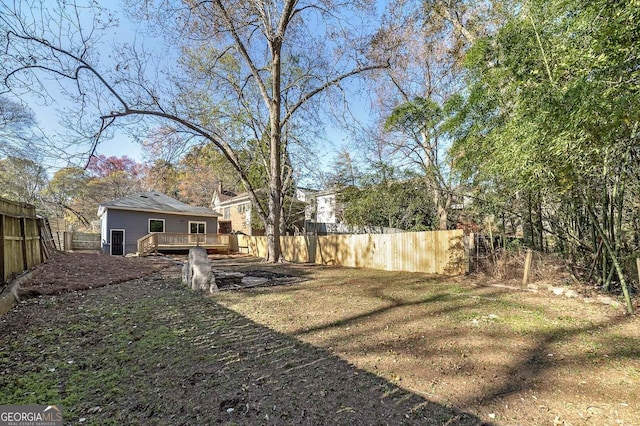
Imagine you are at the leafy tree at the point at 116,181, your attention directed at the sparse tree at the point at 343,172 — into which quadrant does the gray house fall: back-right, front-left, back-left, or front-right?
front-right

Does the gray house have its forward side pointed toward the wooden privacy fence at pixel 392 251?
no
